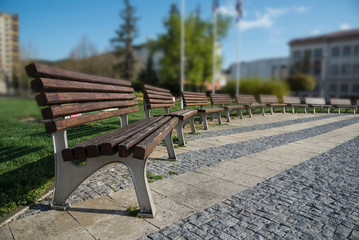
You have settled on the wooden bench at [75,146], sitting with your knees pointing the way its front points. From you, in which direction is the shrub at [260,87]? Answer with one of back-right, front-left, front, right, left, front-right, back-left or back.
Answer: left

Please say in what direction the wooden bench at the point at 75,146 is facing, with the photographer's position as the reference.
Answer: facing the viewer and to the right of the viewer

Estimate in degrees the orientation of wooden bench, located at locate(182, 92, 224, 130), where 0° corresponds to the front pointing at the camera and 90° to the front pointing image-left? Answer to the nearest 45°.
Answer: approximately 315°

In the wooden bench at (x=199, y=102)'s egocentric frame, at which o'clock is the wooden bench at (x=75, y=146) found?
the wooden bench at (x=75, y=146) is roughly at 2 o'clock from the wooden bench at (x=199, y=102).

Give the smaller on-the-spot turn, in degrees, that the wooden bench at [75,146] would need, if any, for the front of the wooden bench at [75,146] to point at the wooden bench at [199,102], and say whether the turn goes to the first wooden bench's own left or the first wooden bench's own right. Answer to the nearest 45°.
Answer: approximately 90° to the first wooden bench's own left

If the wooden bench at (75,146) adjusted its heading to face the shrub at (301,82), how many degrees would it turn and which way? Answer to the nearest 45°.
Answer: approximately 90° to its left

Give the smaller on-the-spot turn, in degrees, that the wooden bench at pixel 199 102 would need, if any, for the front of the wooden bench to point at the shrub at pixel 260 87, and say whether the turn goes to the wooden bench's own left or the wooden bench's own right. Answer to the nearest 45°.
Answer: approximately 135° to the wooden bench's own left

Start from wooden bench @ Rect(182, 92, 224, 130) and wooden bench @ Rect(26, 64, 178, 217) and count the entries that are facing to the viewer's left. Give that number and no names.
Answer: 0
